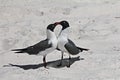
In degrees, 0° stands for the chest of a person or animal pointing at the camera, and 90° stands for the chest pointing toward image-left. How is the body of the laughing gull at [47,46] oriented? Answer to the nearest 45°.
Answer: approximately 270°
